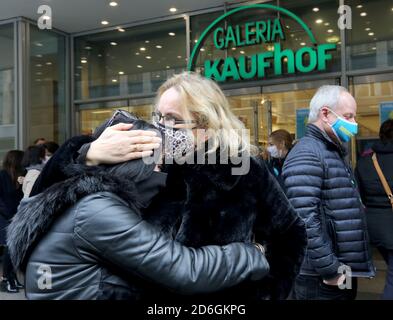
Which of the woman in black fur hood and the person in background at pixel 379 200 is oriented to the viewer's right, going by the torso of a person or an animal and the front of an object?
the woman in black fur hood

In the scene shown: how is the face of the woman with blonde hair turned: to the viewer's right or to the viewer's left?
to the viewer's left

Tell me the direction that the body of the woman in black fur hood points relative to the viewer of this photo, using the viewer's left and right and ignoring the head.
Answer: facing to the right of the viewer

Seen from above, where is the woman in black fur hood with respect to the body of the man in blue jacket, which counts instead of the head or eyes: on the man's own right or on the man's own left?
on the man's own right

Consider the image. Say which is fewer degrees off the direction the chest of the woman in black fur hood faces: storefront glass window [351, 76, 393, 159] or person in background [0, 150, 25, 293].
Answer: the storefront glass window
